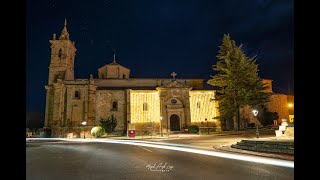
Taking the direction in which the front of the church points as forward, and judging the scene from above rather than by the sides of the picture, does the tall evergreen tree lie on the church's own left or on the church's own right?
on the church's own left

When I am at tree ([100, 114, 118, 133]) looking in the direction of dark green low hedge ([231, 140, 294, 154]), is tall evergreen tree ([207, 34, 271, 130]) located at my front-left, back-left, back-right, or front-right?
front-left

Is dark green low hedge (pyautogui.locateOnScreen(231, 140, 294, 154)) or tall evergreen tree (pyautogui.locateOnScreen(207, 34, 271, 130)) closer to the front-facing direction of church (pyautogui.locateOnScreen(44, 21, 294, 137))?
the dark green low hedge

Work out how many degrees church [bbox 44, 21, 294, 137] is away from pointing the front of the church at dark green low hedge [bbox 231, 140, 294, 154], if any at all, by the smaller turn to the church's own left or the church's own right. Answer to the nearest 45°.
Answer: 0° — it already faces it

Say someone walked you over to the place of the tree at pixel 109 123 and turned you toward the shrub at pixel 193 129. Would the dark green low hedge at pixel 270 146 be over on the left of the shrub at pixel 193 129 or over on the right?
right

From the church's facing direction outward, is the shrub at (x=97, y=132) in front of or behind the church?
in front

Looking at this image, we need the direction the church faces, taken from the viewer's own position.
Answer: facing the viewer
